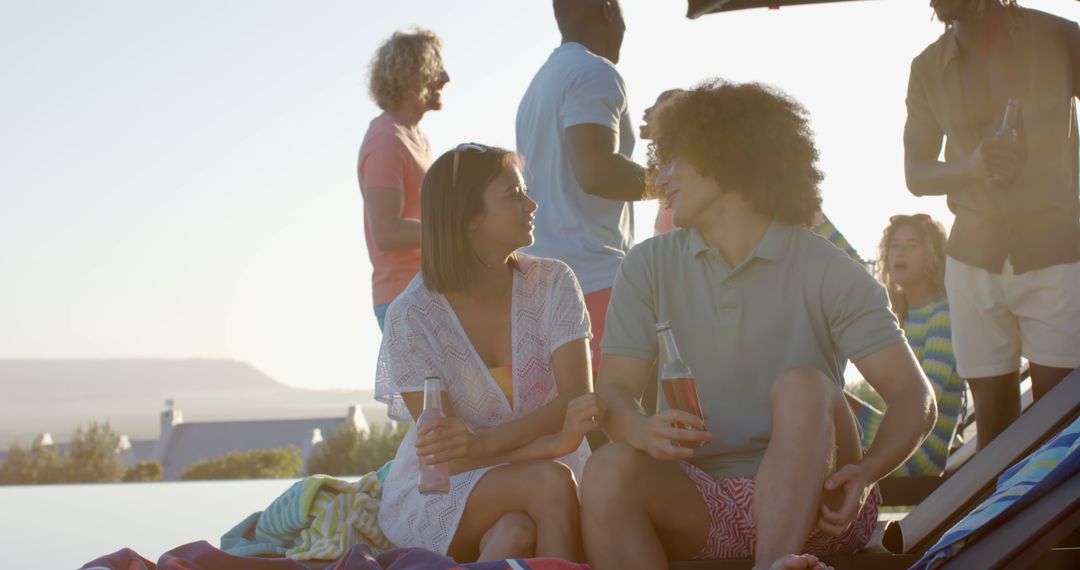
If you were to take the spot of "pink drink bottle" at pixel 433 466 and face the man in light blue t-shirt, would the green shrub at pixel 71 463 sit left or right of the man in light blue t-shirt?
left

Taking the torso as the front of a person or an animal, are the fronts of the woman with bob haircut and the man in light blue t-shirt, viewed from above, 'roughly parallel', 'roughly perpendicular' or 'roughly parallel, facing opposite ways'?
roughly perpendicular

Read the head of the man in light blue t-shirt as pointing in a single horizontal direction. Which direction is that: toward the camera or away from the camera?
away from the camera

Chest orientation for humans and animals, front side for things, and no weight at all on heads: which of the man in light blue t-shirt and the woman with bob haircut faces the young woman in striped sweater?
the man in light blue t-shirt

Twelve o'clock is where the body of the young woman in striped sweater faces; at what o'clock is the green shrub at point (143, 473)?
The green shrub is roughly at 3 o'clock from the young woman in striped sweater.

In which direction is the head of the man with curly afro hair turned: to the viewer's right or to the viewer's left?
to the viewer's left

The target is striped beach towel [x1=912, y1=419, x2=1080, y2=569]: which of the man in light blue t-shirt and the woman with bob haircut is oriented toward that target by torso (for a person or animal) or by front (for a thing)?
the woman with bob haircut

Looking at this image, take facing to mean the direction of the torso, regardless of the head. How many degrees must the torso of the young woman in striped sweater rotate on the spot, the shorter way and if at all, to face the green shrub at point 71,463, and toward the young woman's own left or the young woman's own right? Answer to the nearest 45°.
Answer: approximately 90° to the young woman's own right

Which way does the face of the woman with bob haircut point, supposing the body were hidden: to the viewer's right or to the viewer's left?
to the viewer's right

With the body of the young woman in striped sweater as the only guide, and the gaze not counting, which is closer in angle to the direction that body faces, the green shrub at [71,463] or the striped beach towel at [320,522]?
the striped beach towel
